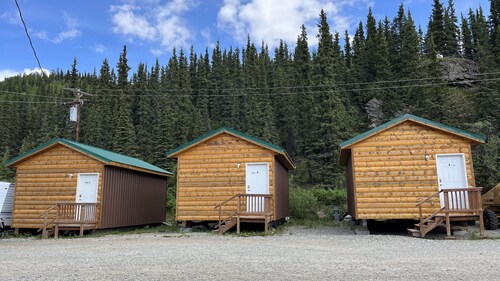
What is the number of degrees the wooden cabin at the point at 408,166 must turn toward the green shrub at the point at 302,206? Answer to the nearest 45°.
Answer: approximately 135° to its right

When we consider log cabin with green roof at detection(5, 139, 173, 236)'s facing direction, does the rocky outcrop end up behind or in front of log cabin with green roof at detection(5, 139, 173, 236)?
behind

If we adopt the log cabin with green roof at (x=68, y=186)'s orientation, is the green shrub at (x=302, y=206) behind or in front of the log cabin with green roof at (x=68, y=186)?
behind

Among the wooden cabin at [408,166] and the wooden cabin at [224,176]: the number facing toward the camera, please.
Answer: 2

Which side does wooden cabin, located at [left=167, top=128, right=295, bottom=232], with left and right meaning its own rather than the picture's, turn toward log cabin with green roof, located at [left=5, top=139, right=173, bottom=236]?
right

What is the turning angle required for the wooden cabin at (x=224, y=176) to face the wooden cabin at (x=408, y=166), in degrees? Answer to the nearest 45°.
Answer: approximately 90° to its left

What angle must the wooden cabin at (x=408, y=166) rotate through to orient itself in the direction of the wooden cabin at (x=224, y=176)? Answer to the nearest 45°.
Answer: approximately 90° to its right

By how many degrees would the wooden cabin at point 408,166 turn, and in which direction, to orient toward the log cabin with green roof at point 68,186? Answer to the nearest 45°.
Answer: approximately 90° to its right

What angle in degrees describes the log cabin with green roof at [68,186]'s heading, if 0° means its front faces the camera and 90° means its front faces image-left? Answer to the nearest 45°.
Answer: approximately 45°

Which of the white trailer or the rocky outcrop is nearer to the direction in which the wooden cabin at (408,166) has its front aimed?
the white trailer

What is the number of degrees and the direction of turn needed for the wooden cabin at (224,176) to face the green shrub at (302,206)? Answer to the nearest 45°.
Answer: approximately 135° to its left

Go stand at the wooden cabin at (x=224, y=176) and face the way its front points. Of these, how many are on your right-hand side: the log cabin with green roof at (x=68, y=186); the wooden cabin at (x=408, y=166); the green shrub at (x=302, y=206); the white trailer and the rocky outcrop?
2

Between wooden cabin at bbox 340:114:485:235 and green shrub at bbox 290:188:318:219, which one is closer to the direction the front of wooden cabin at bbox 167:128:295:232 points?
the wooden cabin
